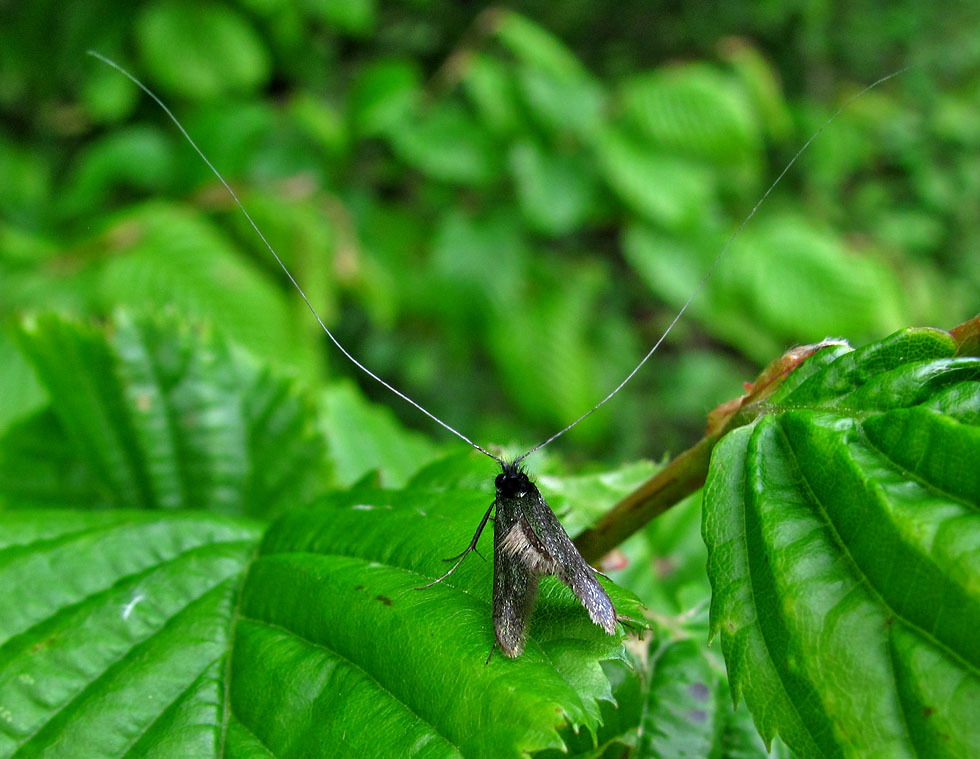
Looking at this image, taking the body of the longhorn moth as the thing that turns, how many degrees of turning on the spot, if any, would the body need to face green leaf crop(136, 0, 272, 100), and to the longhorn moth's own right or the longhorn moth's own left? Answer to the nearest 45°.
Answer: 0° — it already faces it

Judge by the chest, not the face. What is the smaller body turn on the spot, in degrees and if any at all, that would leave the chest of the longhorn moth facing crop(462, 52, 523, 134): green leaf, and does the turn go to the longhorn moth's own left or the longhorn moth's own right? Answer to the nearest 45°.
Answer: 0° — it already faces it

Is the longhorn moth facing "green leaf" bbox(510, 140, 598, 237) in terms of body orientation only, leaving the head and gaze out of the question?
yes

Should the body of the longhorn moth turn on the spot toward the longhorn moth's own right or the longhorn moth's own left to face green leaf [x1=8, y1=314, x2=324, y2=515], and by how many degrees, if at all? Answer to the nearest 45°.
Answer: approximately 45° to the longhorn moth's own left

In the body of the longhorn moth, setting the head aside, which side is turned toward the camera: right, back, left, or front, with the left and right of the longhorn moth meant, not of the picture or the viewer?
back
